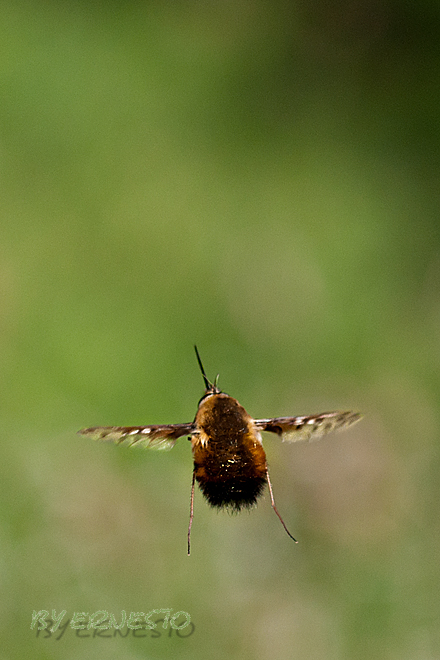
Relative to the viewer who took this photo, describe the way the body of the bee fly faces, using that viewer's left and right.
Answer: facing away from the viewer
